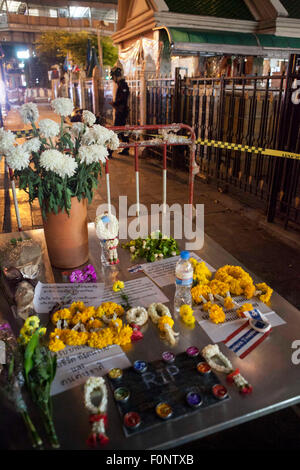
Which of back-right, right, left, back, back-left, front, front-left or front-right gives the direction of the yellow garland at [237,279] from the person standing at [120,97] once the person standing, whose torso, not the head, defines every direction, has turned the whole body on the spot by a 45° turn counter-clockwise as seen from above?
front-left

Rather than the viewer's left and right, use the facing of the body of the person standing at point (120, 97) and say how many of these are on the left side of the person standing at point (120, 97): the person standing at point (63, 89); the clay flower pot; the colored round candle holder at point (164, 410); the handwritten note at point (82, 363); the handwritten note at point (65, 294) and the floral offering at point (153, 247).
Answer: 5

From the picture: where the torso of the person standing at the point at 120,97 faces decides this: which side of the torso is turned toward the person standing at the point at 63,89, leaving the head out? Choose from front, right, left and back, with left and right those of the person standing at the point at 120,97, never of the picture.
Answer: right

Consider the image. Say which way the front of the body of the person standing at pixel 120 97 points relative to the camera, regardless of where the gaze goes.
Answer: to the viewer's left

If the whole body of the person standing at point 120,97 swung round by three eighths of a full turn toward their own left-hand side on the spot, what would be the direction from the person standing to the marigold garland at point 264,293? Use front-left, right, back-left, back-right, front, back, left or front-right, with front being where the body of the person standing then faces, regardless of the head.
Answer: front-right

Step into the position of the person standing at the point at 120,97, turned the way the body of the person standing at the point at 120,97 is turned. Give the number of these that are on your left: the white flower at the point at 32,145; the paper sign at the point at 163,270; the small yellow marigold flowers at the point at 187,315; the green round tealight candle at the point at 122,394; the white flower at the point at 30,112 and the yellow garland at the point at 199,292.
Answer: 6
